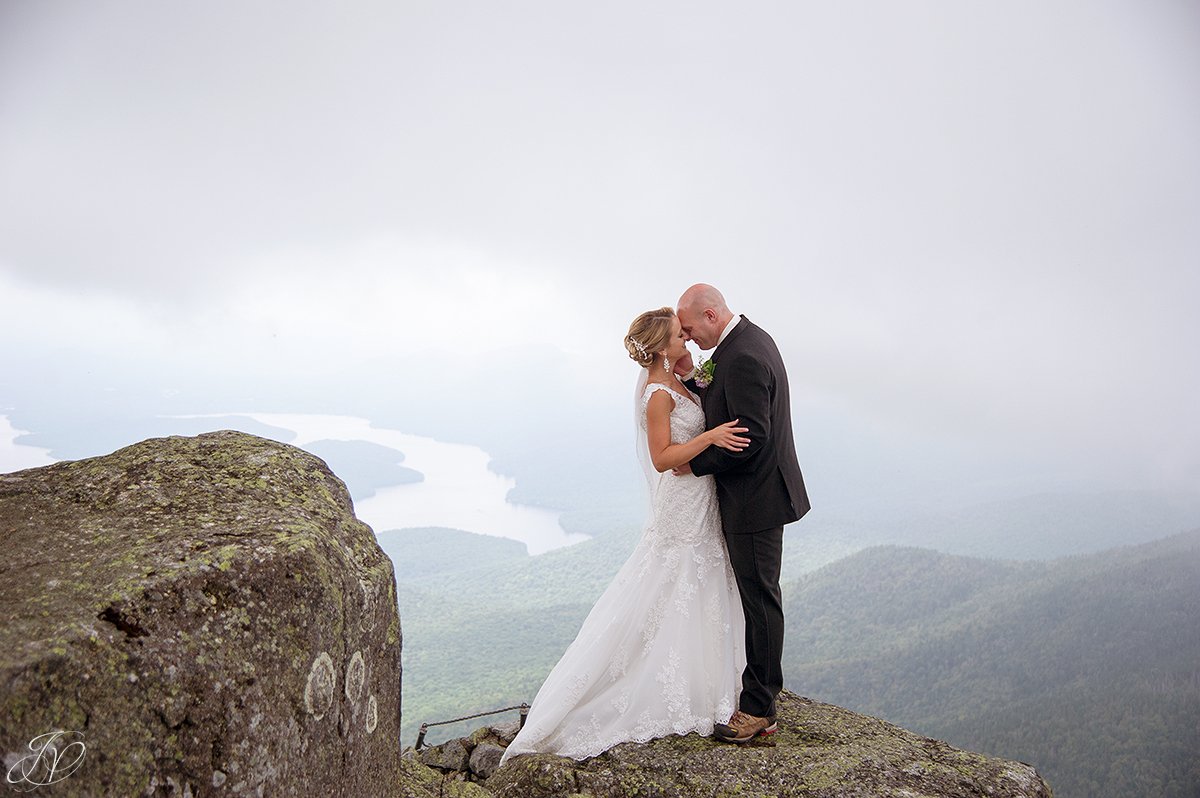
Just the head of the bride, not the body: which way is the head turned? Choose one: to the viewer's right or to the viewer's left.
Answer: to the viewer's right

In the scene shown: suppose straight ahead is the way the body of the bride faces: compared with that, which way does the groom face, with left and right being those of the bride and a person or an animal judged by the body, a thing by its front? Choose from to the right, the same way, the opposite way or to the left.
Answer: the opposite way

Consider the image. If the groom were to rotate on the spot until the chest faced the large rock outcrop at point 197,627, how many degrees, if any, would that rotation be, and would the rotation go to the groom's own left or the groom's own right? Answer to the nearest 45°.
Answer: approximately 45° to the groom's own left

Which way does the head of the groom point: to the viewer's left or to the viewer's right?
to the viewer's left

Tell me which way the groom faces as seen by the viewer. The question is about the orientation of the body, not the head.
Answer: to the viewer's left

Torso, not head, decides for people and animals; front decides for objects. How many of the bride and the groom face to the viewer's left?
1

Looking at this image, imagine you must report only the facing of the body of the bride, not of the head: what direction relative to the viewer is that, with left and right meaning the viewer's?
facing to the right of the viewer

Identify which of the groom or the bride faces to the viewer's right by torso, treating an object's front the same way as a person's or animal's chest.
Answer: the bride
